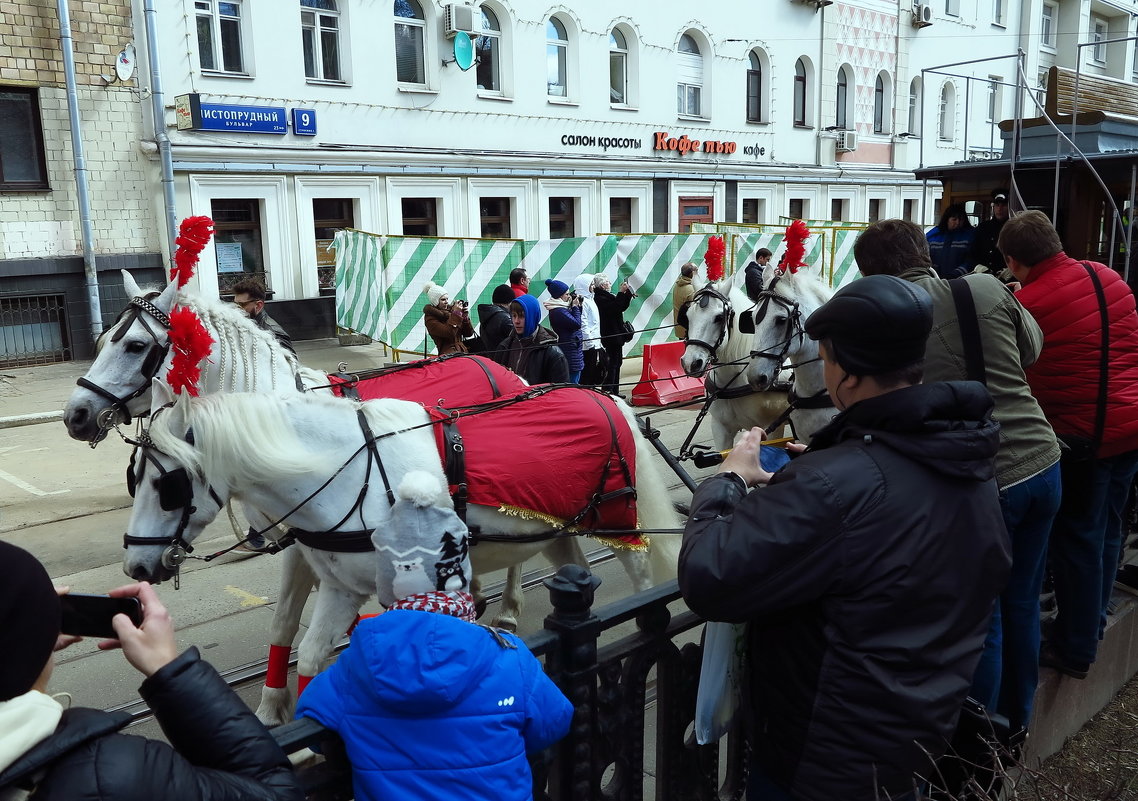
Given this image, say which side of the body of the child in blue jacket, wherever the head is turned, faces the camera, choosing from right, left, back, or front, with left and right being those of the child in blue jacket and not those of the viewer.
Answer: back

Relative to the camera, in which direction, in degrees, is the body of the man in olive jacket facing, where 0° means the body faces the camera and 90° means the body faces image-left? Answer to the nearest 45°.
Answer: approximately 135°

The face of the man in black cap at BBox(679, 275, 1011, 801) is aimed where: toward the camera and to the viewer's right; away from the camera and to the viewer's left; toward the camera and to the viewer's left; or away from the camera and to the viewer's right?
away from the camera and to the viewer's left

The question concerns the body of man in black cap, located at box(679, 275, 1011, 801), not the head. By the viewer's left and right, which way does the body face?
facing away from the viewer and to the left of the viewer

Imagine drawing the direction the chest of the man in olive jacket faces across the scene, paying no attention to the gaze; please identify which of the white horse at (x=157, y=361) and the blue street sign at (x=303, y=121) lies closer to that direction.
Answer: the blue street sign

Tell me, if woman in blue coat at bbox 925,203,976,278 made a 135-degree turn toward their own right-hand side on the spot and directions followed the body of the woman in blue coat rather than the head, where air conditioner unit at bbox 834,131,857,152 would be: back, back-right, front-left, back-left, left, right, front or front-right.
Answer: front-right

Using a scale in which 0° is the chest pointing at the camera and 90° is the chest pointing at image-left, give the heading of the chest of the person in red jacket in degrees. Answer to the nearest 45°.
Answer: approximately 135°

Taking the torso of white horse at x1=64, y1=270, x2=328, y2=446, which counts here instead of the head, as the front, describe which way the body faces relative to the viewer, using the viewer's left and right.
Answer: facing to the left of the viewer

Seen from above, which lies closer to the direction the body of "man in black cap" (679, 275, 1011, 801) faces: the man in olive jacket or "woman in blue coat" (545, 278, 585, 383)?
the woman in blue coat

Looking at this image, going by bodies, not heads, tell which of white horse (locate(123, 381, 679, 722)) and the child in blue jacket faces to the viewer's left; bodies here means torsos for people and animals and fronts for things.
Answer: the white horse

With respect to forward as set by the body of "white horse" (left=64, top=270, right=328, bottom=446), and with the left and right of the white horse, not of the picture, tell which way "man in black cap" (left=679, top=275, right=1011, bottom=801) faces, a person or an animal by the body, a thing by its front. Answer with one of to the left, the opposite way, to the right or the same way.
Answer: to the right
